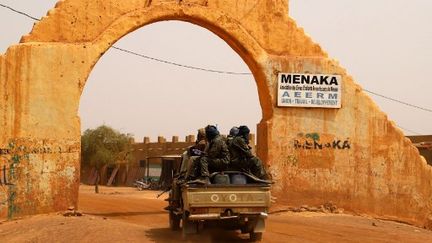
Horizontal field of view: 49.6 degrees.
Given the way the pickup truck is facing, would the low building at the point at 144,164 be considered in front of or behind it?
in front

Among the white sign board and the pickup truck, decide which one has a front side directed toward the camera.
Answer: the white sign board

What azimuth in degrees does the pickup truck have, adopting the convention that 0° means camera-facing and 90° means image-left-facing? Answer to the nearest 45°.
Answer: approximately 180°

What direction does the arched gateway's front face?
toward the camera

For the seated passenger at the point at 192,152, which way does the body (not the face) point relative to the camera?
to the viewer's left

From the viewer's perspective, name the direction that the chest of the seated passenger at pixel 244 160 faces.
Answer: to the viewer's right

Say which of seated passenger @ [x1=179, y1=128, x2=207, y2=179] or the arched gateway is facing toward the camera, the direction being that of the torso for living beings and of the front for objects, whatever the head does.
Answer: the arched gateway

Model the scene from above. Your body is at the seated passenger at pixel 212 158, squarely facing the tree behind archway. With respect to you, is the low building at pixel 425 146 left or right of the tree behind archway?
right

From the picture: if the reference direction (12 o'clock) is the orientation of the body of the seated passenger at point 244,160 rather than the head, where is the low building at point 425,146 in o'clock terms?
The low building is roughly at 10 o'clock from the seated passenger.

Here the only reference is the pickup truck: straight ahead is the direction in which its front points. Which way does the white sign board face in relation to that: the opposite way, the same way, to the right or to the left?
the opposite way
